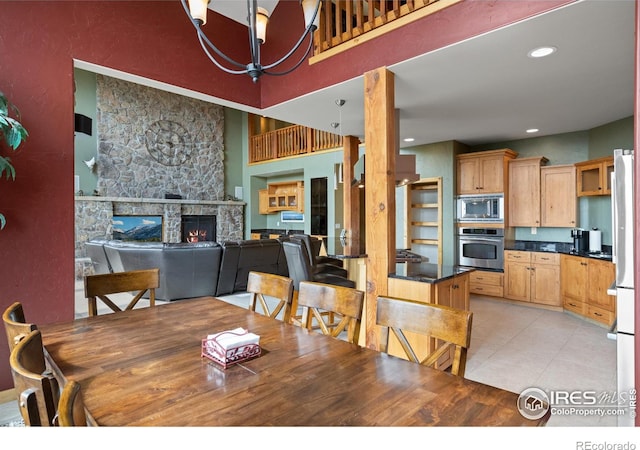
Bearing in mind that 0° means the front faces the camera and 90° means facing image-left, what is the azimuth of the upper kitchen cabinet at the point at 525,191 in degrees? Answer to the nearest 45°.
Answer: approximately 0°

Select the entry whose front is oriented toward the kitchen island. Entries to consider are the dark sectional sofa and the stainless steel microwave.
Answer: the stainless steel microwave

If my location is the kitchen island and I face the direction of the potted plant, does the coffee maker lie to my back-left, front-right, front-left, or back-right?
back-right

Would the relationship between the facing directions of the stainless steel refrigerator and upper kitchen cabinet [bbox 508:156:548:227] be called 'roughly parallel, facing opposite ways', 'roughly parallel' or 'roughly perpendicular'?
roughly perpendicular

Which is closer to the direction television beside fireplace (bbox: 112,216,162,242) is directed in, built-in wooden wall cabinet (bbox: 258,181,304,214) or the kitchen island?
the kitchen island

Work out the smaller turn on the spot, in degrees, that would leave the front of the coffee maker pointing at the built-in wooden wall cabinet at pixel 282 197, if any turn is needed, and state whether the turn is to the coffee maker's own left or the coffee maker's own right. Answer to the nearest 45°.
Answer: approximately 45° to the coffee maker's own right

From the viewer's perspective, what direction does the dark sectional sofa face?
away from the camera

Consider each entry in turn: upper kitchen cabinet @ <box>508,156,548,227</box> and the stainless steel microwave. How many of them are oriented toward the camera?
2

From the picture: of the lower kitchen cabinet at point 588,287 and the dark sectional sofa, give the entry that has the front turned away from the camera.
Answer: the dark sectional sofa

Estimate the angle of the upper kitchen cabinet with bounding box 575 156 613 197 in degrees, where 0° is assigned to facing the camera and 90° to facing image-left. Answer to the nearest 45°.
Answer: approximately 45°

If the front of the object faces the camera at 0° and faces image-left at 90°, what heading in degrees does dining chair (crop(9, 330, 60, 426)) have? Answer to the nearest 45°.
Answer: approximately 270°
